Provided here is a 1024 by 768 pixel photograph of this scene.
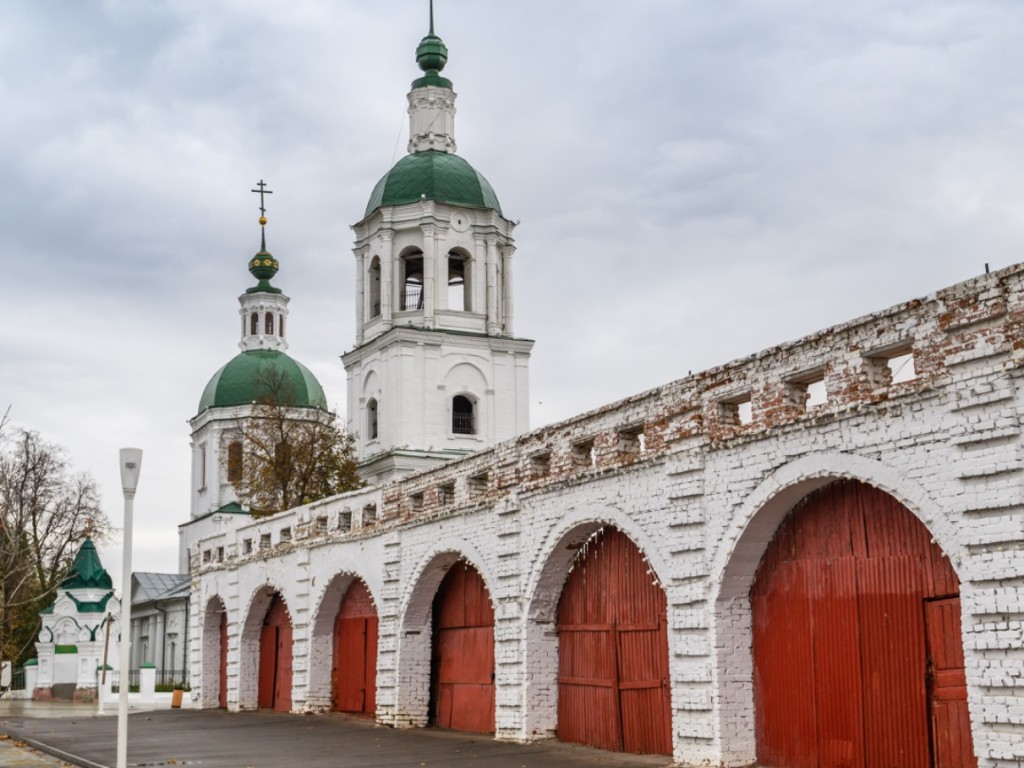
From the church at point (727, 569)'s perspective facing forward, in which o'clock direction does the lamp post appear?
The lamp post is roughly at 1 o'clock from the church.

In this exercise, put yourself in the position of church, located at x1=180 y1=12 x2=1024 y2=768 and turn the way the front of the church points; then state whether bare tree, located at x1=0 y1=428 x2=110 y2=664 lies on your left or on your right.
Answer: on your right

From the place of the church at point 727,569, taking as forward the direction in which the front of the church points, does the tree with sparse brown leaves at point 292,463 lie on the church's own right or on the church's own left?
on the church's own right

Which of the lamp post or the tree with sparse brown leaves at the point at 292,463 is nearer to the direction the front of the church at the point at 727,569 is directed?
the lamp post

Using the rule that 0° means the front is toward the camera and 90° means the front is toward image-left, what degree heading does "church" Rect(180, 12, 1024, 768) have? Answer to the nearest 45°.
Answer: approximately 45°

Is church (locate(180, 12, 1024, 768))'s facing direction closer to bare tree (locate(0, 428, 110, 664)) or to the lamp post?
the lamp post
